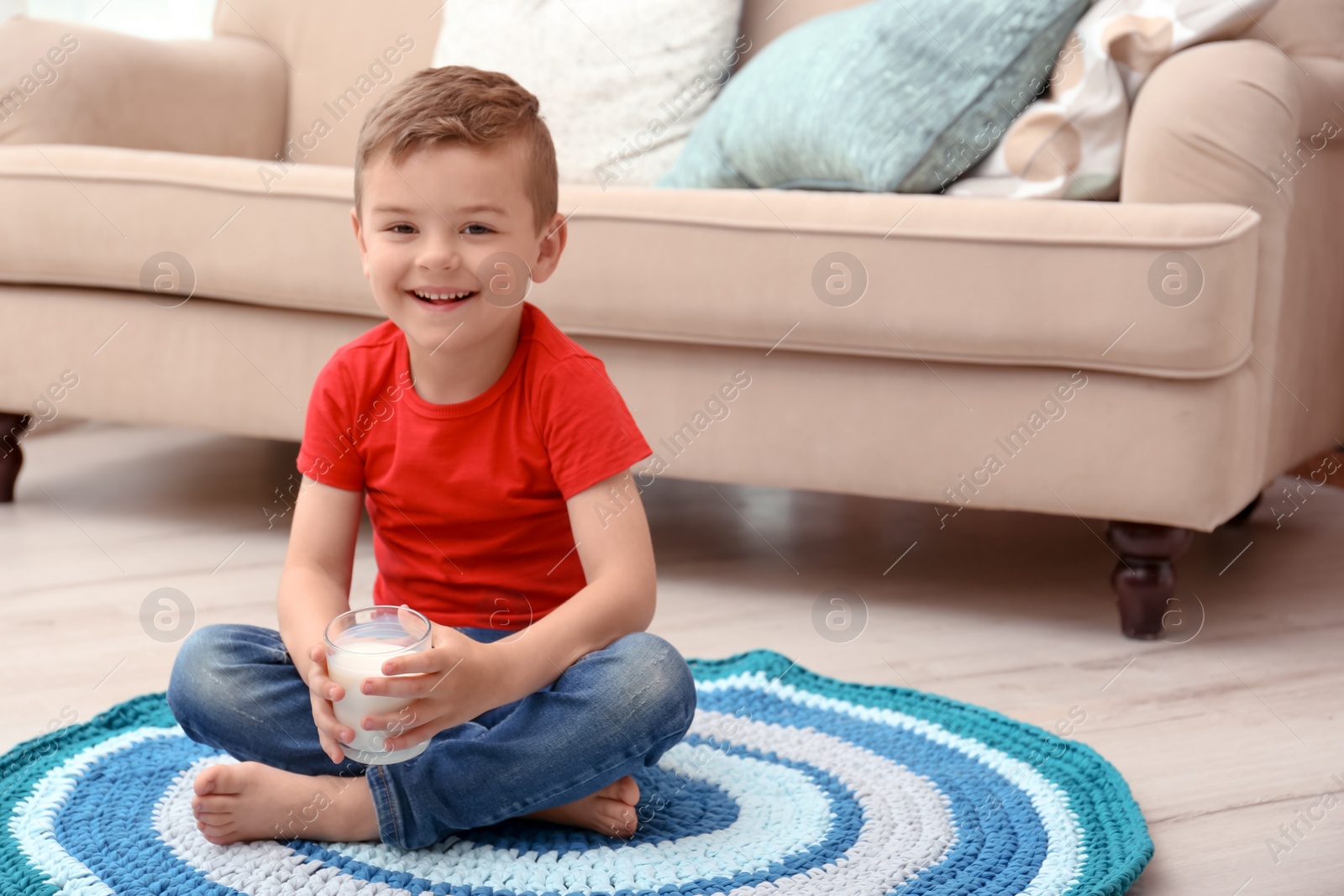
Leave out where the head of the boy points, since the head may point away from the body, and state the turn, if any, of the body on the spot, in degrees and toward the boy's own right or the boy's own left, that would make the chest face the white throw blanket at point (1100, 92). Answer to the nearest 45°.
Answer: approximately 135° to the boy's own left

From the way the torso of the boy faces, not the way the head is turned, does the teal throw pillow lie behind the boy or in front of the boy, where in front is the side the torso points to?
behind

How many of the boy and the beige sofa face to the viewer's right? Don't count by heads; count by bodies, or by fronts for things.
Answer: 0

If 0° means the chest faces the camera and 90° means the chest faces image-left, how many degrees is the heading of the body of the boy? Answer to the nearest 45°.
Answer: approximately 0°

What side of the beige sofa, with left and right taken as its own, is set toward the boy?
front

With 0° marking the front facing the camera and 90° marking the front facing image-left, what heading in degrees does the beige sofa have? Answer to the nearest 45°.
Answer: approximately 45°

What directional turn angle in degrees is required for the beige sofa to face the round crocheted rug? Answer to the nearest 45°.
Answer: approximately 45° to its left
